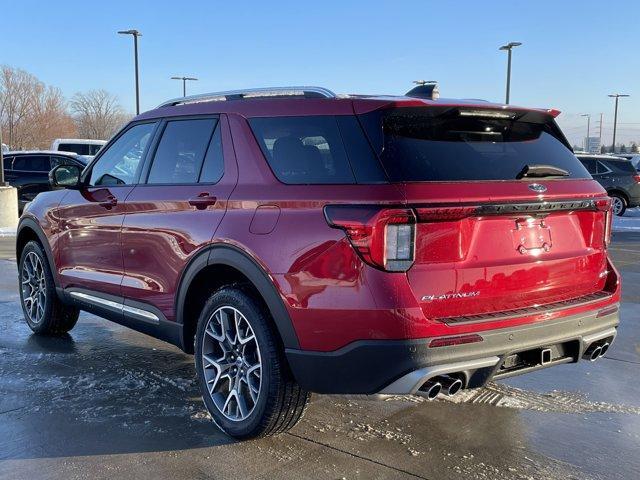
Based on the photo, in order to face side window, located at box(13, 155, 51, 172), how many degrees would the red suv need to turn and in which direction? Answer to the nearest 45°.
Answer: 0° — it already faces it

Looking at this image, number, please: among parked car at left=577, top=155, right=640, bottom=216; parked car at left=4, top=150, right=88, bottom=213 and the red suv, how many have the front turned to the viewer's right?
1

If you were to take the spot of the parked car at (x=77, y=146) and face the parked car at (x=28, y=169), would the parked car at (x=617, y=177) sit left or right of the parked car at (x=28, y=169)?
left

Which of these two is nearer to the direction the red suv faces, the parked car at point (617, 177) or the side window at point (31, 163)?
the side window

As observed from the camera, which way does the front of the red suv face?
facing away from the viewer and to the left of the viewer

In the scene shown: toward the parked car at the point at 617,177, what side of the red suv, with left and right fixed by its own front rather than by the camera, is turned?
right
